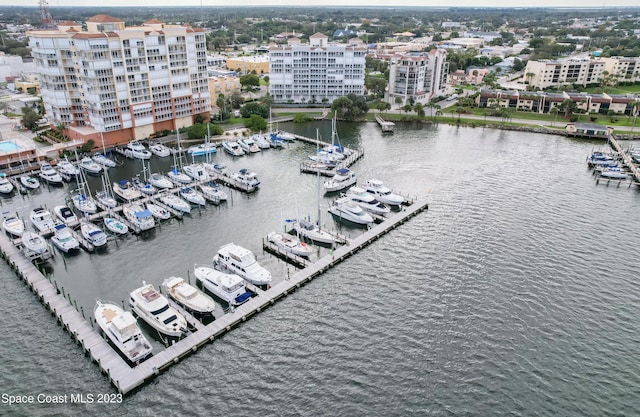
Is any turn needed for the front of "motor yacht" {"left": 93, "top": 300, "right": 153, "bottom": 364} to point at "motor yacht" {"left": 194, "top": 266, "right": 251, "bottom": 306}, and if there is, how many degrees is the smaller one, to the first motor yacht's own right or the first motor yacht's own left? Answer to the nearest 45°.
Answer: approximately 135° to the first motor yacht's own right

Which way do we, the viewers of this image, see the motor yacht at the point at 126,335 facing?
facing away from the viewer and to the left of the viewer

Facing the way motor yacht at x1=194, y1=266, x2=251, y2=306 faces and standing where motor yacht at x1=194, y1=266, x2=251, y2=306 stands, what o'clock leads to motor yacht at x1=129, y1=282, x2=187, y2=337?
motor yacht at x1=129, y1=282, x2=187, y2=337 is roughly at 10 o'clock from motor yacht at x1=194, y1=266, x2=251, y2=306.

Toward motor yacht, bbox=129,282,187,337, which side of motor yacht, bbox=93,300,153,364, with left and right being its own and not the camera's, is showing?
right

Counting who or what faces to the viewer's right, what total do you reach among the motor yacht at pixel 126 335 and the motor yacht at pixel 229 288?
0

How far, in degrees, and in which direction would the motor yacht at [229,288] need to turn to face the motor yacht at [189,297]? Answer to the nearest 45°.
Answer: approximately 45° to its left

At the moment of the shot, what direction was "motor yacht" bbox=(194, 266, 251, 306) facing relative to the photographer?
facing away from the viewer and to the left of the viewer
